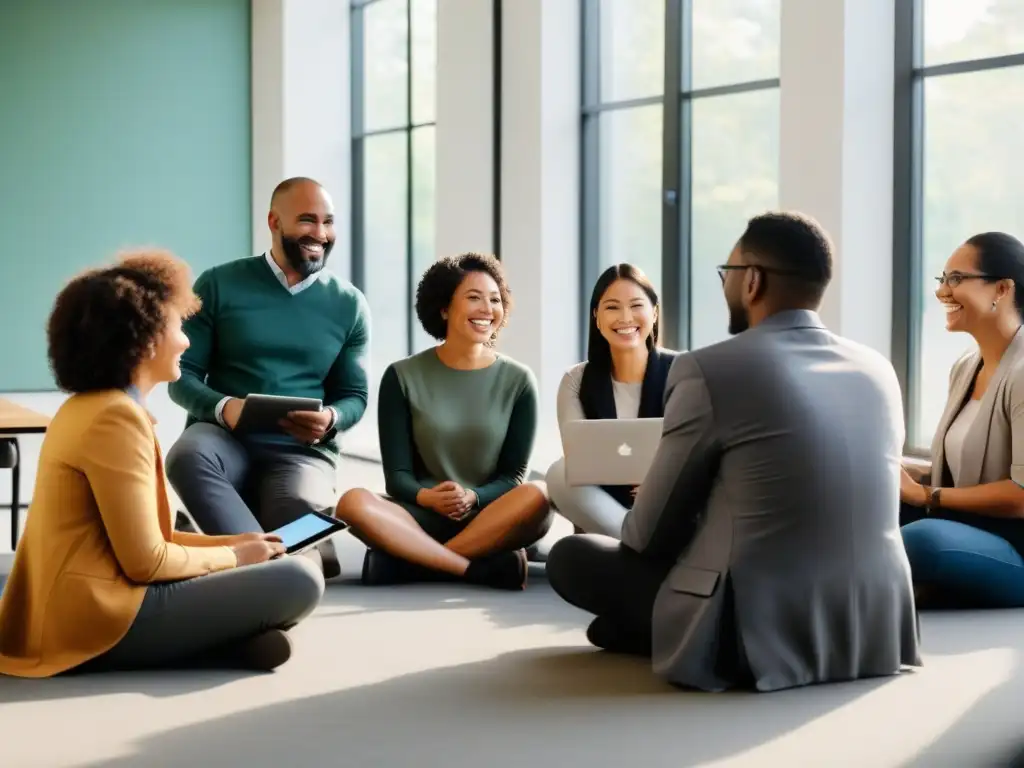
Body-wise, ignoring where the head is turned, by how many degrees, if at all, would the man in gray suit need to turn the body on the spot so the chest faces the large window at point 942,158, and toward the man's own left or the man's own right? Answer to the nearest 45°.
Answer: approximately 45° to the man's own right

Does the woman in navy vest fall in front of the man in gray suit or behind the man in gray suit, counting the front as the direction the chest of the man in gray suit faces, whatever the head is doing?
in front

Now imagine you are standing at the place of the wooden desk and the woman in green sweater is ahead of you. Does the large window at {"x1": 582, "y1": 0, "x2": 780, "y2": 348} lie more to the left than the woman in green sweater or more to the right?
left

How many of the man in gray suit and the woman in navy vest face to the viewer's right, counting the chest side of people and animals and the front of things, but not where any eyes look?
0

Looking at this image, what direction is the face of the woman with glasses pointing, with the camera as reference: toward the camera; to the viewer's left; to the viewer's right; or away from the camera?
to the viewer's left

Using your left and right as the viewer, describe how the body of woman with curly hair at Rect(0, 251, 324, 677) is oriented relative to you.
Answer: facing to the right of the viewer

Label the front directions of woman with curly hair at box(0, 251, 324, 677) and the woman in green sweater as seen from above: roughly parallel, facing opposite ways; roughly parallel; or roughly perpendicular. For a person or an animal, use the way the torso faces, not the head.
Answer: roughly perpendicular

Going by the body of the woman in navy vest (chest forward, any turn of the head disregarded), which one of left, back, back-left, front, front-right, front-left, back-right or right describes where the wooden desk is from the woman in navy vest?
right

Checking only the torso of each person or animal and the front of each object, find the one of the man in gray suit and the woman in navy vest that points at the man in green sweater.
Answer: the man in gray suit

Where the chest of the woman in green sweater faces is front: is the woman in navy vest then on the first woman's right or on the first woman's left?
on the first woman's left

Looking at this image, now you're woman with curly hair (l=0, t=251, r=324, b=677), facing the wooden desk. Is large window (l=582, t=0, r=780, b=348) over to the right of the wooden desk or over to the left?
right

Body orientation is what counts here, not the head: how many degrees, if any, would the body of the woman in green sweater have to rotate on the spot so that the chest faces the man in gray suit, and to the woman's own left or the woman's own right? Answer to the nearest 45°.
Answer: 0° — they already face them

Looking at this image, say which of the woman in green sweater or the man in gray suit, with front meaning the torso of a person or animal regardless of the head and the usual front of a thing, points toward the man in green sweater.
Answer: the man in gray suit

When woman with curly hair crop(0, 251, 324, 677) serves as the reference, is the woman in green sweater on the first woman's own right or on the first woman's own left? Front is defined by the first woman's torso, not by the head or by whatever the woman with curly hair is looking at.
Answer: on the first woman's own left

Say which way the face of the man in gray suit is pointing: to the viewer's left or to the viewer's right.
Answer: to the viewer's left

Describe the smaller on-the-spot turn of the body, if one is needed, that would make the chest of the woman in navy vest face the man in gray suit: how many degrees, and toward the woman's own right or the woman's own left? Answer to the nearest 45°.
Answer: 0° — they already face them
